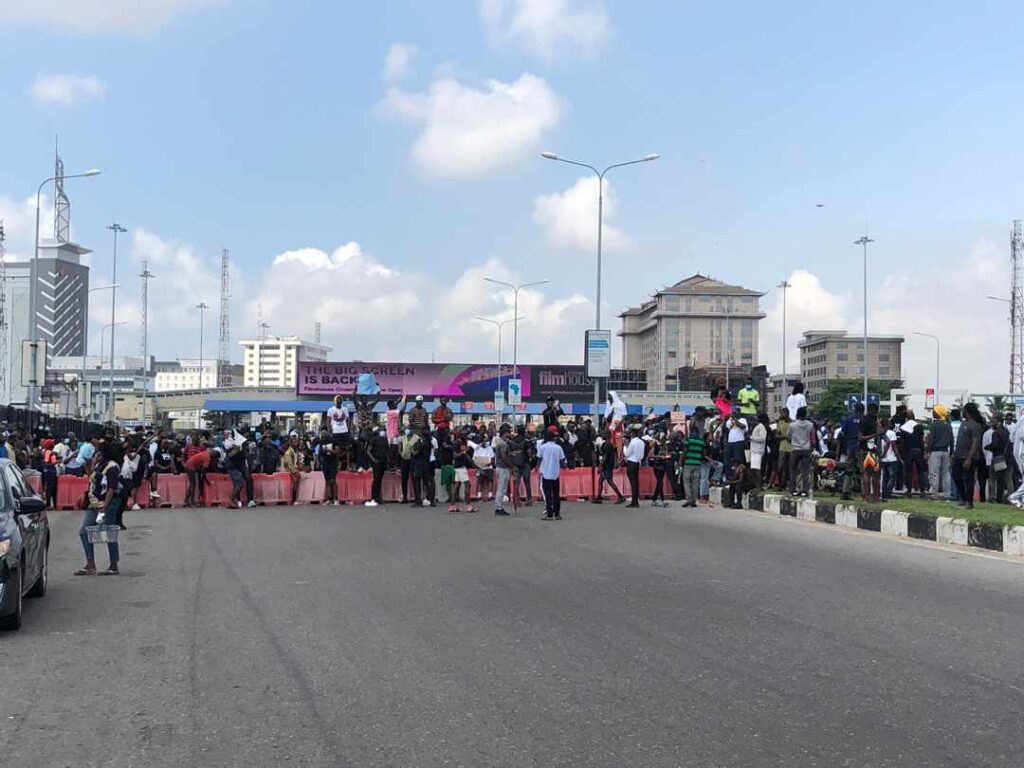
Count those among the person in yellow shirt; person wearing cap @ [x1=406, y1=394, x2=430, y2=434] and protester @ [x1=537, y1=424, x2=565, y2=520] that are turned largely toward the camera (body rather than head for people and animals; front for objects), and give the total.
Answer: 2

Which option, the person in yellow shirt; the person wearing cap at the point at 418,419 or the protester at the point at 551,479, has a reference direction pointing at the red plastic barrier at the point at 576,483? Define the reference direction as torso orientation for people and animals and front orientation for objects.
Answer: the protester

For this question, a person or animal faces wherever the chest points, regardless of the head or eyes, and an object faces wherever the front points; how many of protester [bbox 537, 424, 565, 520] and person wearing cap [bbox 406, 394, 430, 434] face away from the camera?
1

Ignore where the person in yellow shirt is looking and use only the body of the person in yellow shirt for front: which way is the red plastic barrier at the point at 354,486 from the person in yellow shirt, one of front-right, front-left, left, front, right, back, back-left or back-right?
right

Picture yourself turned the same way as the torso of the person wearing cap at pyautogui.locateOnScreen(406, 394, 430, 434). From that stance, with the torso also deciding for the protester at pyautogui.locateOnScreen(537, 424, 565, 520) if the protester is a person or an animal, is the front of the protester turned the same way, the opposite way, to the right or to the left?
the opposite way

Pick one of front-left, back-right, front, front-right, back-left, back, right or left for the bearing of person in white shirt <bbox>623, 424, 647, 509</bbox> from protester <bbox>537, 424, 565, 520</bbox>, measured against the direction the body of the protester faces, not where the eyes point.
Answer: front-right

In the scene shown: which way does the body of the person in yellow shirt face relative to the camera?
toward the camera

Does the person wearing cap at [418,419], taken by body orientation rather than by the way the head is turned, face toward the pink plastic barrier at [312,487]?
no

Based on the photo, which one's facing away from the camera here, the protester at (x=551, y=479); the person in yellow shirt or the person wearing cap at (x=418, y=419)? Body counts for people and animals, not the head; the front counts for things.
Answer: the protester

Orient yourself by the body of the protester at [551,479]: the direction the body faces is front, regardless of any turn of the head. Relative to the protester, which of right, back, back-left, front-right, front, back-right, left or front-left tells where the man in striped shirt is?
front-right

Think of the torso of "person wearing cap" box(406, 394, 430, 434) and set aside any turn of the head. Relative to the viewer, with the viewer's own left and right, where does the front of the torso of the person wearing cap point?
facing the viewer

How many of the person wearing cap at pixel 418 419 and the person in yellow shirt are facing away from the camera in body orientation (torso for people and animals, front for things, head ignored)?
0

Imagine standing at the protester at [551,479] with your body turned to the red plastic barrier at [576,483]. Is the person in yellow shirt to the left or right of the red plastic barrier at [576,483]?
right

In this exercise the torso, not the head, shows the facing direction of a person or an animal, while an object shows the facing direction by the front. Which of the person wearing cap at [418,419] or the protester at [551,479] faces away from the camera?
the protester

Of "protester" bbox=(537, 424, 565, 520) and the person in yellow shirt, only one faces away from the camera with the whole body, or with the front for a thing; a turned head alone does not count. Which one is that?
the protester

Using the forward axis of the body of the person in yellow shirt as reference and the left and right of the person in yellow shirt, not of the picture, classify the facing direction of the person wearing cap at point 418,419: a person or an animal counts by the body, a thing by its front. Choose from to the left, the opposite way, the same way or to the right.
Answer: the same way

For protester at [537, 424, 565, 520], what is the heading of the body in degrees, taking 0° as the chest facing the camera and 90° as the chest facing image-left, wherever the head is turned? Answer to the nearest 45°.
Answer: approximately 180°

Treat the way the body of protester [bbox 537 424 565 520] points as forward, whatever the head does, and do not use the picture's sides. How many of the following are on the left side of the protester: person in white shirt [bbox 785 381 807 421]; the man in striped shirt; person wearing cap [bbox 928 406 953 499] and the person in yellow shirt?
0
